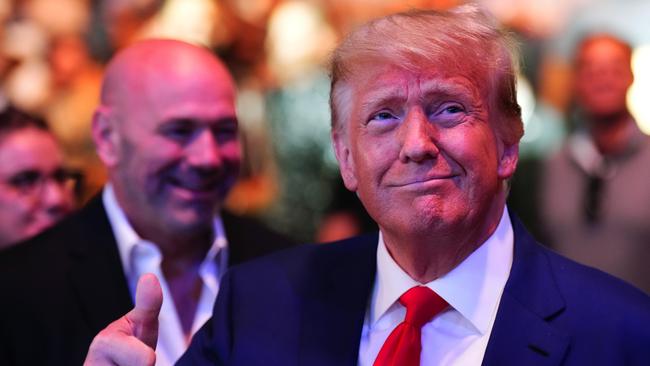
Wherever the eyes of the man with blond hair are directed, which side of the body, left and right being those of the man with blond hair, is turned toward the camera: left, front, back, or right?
front

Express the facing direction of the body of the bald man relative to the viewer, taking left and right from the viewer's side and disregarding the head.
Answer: facing the viewer and to the right of the viewer

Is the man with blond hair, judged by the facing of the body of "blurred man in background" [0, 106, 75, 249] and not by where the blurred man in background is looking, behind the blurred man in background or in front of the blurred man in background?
in front

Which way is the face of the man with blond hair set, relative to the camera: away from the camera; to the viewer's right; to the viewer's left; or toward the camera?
toward the camera

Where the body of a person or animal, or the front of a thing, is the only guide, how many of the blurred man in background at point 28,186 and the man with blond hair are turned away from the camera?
0

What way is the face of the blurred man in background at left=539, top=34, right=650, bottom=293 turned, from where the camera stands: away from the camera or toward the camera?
toward the camera

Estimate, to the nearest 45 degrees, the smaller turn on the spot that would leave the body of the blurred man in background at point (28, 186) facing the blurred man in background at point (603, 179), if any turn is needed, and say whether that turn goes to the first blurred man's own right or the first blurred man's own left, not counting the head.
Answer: approximately 45° to the first blurred man's own left

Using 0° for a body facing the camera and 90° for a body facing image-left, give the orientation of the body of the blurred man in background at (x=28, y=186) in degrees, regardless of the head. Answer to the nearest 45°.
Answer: approximately 315°

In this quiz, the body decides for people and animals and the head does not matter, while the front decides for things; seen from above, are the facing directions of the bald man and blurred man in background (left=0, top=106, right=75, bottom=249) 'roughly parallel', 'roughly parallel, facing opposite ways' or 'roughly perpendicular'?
roughly parallel

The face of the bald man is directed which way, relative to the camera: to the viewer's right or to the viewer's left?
to the viewer's right

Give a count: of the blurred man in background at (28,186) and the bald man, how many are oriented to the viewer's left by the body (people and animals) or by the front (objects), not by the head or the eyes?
0

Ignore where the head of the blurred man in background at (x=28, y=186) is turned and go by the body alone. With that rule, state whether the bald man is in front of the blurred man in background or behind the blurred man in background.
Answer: in front
